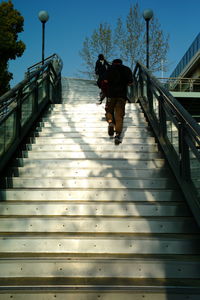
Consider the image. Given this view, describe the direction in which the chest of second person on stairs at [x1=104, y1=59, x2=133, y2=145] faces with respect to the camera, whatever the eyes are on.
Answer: away from the camera

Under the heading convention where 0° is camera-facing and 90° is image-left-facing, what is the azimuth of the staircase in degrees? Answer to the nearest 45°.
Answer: approximately 0°
